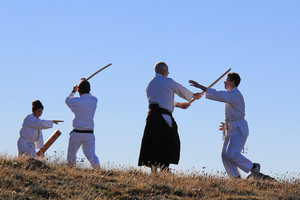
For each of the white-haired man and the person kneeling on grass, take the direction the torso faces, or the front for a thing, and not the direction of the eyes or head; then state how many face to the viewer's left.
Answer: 0

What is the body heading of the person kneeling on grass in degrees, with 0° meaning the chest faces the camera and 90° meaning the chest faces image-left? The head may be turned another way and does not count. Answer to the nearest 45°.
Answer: approximately 270°

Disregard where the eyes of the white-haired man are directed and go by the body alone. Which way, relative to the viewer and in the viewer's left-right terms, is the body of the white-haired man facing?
facing away from the viewer and to the right of the viewer

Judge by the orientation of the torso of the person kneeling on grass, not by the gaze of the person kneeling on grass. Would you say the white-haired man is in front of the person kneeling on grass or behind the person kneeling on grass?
in front
